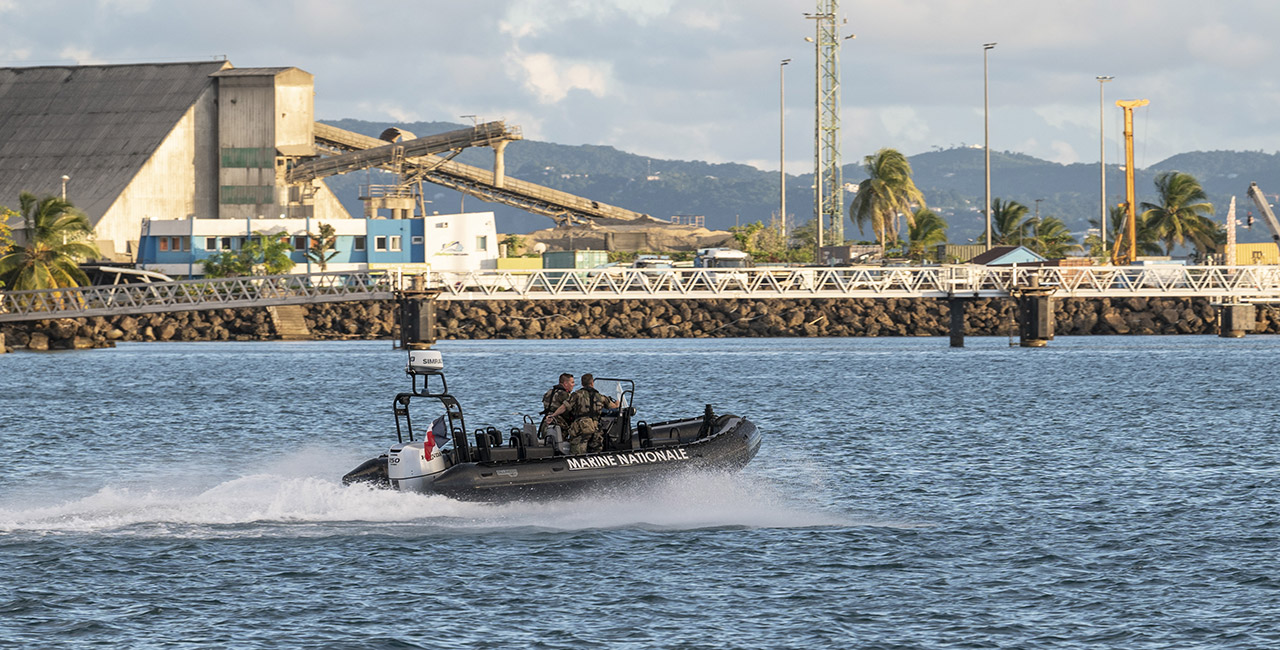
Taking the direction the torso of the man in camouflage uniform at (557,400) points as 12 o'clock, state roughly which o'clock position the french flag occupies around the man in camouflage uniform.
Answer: The french flag is roughly at 6 o'clock from the man in camouflage uniform.

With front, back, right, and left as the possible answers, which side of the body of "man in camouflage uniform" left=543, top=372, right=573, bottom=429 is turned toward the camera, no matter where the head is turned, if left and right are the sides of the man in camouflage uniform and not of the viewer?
right

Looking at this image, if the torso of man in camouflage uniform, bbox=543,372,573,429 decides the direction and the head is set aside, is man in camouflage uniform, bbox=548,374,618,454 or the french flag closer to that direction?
the man in camouflage uniform
